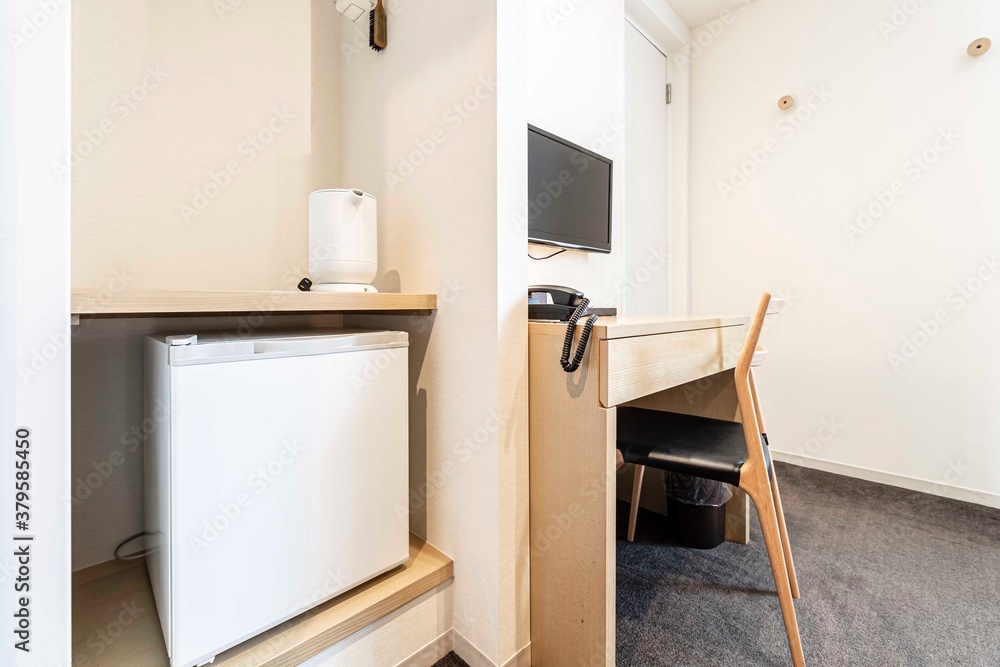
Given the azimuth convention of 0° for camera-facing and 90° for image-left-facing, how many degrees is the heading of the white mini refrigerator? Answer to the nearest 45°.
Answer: approximately 315°

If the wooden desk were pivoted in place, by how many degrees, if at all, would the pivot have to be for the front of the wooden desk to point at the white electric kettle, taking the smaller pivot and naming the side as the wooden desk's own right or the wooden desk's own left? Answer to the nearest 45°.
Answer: approximately 135° to the wooden desk's own right

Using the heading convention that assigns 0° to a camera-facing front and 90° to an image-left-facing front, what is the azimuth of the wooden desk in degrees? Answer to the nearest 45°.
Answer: approximately 315°

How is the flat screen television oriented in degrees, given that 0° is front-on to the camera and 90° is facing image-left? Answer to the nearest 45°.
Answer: approximately 315°

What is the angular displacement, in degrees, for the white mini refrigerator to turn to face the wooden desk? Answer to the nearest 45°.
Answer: approximately 45° to its left
